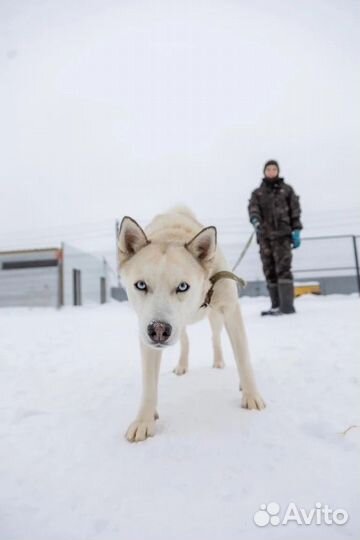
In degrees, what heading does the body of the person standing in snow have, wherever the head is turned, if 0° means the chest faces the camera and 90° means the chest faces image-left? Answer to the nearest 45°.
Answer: approximately 0°

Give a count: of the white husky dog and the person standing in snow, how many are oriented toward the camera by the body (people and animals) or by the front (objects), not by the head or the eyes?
2

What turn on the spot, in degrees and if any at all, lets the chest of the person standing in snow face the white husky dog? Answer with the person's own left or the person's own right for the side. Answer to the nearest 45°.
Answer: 0° — they already face it

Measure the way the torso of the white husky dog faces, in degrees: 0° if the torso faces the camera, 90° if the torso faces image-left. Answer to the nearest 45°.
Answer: approximately 0°

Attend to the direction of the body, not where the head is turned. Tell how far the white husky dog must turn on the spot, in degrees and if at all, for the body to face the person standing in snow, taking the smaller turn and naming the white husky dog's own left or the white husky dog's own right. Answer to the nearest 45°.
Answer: approximately 135° to the white husky dog's own left

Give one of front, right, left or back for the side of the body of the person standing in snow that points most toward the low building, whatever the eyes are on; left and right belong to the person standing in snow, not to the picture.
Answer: right
